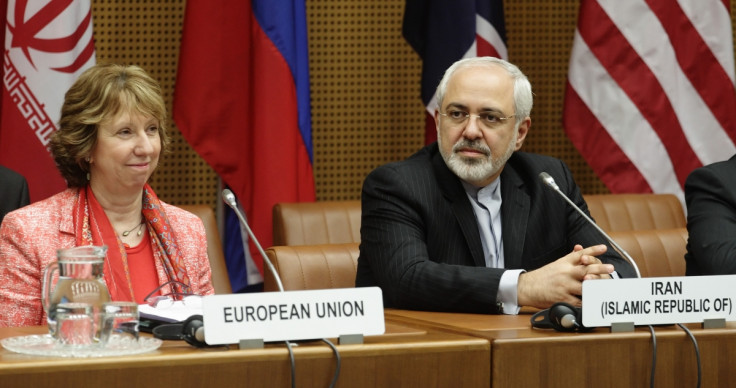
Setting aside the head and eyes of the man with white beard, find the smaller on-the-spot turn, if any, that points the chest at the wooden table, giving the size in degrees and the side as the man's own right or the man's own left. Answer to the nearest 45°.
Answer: approximately 45° to the man's own right

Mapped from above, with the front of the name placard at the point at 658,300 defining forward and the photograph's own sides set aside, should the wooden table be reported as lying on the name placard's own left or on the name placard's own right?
on the name placard's own right

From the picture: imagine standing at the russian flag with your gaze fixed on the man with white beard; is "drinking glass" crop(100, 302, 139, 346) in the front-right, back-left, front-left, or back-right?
front-right

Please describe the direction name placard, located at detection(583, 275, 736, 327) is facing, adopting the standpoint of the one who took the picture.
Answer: facing the viewer

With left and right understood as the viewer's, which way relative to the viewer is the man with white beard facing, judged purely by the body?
facing the viewer and to the right of the viewer

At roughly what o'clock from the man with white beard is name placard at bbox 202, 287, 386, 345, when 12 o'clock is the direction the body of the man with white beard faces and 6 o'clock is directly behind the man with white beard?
The name placard is roughly at 2 o'clock from the man with white beard.

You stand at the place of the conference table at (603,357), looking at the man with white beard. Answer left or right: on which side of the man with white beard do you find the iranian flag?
left

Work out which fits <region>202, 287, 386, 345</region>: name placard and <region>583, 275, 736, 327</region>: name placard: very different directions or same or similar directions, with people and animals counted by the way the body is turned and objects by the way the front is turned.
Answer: same or similar directions

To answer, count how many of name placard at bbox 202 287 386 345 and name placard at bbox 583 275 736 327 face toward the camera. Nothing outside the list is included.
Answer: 2

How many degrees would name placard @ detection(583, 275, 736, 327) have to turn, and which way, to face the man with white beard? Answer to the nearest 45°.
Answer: approximately 135° to its right

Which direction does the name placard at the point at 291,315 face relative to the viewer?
toward the camera
